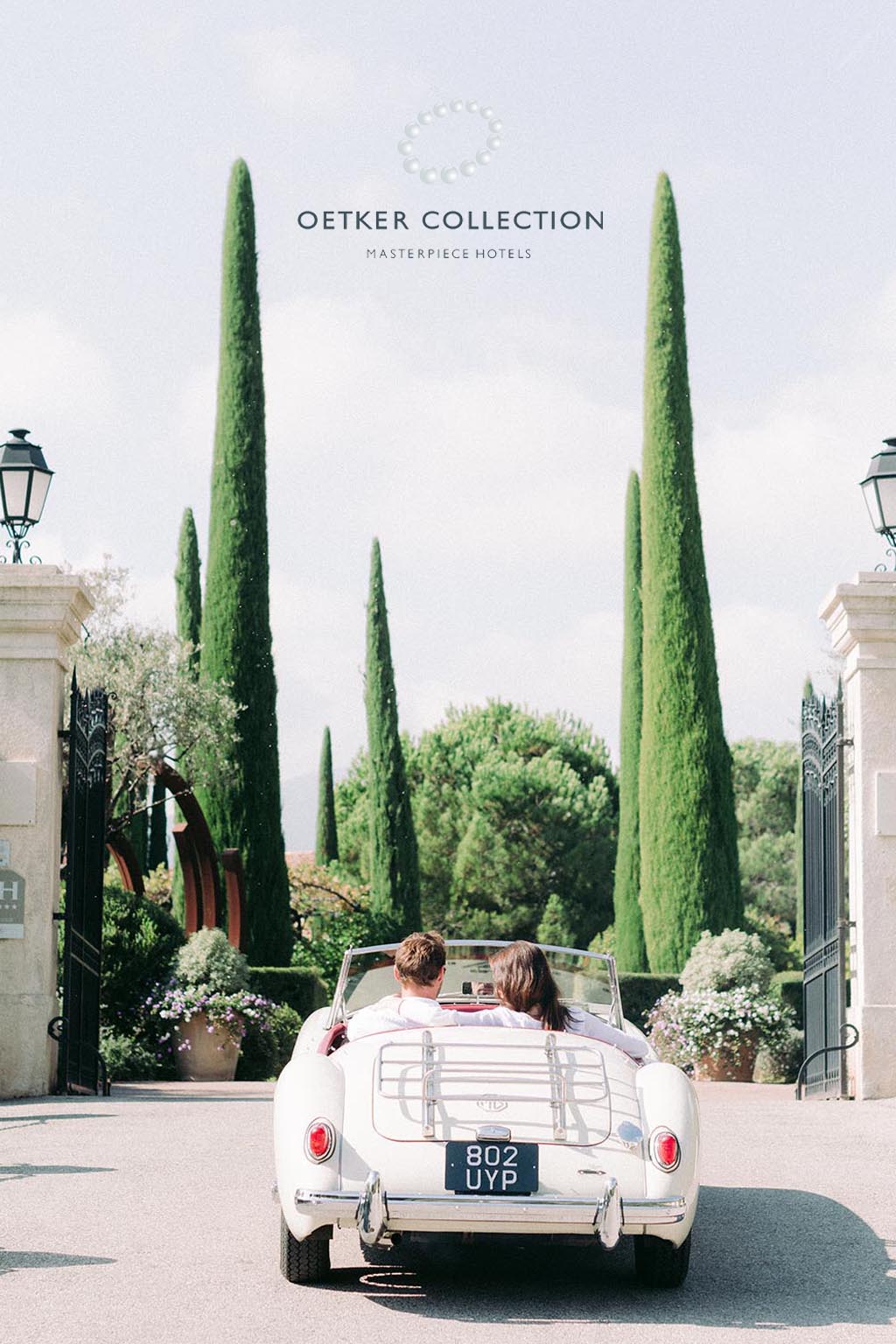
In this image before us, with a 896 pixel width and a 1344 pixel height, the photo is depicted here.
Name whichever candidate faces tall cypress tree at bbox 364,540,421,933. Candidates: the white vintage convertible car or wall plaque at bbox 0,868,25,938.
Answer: the white vintage convertible car

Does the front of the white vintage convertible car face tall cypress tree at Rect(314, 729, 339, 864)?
yes

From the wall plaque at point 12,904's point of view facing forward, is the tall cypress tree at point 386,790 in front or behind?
behind

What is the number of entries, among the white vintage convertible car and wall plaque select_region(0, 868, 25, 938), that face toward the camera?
1

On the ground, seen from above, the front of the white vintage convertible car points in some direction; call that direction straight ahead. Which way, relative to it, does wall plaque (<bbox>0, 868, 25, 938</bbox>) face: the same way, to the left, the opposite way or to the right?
the opposite way

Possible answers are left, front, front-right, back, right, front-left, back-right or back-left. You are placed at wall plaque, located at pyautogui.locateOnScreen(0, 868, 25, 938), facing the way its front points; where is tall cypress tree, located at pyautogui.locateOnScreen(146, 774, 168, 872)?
back

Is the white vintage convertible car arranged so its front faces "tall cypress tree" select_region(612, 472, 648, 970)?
yes

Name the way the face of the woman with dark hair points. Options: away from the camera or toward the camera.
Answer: away from the camera

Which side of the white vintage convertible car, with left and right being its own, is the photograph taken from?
back
